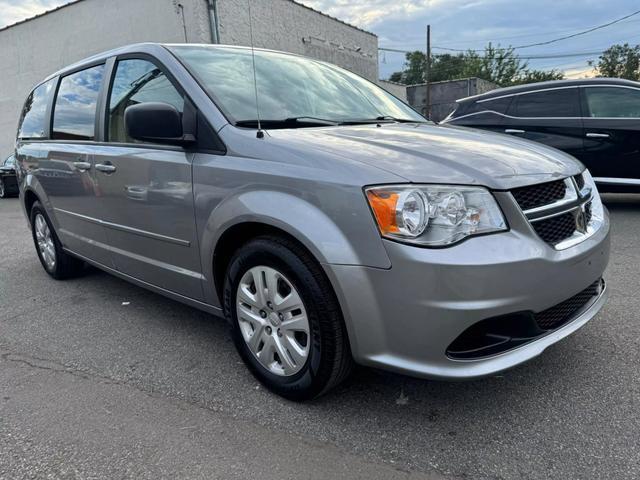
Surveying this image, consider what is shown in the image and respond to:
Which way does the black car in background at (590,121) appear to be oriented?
to the viewer's right

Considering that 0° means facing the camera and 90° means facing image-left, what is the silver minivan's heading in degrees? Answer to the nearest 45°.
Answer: approximately 315°

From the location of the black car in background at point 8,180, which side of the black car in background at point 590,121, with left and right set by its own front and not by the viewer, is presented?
back

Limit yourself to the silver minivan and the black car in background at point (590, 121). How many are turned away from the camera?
0

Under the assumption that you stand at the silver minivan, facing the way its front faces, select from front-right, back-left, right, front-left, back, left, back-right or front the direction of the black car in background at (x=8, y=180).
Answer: back

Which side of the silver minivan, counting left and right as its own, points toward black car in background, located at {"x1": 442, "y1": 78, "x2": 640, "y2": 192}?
left

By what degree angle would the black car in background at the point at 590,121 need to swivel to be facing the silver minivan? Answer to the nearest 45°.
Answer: approximately 90° to its right
